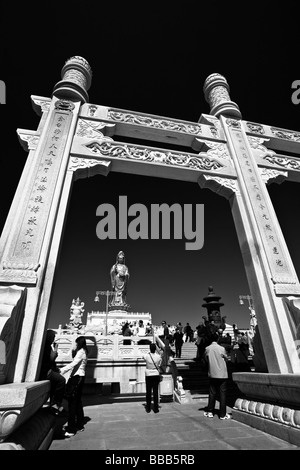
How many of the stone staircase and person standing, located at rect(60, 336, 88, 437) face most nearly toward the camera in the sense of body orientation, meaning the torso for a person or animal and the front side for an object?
1

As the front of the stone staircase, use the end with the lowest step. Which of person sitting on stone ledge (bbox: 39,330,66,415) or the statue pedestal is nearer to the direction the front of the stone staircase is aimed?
the person sitting on stone ledge

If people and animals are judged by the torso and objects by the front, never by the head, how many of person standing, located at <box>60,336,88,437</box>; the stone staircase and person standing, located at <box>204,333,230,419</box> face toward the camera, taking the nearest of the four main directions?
1

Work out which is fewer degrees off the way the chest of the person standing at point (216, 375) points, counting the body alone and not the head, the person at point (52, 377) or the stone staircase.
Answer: the stone staircase

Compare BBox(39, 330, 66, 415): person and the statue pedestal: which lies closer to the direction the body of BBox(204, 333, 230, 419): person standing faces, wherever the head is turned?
the statue pedestal

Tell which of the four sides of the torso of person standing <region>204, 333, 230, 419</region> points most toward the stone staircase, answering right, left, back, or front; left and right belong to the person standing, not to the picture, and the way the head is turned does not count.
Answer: front

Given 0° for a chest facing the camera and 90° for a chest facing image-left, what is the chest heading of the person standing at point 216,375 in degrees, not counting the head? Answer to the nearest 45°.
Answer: approximately 180°

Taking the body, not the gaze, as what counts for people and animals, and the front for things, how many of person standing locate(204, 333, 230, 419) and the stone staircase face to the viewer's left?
0

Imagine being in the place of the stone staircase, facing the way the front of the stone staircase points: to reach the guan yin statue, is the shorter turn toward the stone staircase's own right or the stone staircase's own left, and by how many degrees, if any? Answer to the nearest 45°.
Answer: approximately 135° to the stone staircase's own right

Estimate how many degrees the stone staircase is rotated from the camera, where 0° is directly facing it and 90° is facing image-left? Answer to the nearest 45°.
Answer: approximately 0°

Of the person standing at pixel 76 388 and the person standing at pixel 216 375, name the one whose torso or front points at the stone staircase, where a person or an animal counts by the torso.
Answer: the person standing at pixel 216 375

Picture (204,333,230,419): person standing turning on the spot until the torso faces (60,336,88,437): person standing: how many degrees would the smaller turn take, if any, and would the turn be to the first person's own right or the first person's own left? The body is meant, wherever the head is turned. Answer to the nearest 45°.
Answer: approximately 135° to the first person's own left
